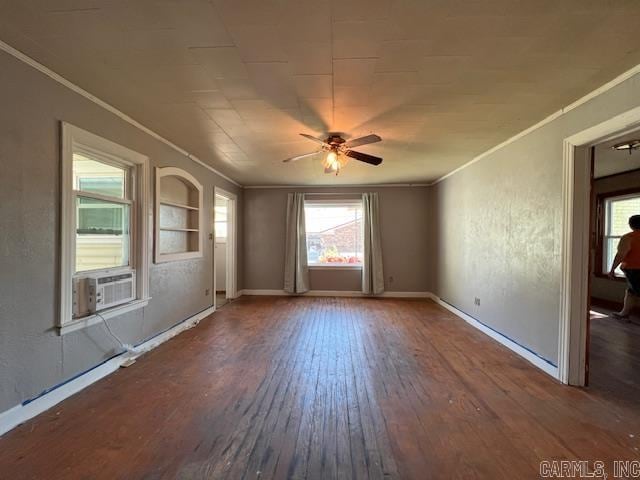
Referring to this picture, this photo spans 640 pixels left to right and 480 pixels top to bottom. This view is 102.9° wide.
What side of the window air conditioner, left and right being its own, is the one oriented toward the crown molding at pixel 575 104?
front

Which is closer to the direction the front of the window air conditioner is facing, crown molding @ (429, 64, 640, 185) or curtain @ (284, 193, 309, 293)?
the crown molding

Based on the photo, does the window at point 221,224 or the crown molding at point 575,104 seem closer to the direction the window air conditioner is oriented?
the crown molding

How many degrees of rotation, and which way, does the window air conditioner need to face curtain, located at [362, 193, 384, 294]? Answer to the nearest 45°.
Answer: approximately 45° to its left

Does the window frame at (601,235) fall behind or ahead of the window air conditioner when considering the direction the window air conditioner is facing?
ahead

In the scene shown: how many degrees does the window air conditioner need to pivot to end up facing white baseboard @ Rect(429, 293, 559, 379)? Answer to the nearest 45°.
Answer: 0° — it already faces it

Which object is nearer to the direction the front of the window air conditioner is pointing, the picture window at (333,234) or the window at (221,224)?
the picture window

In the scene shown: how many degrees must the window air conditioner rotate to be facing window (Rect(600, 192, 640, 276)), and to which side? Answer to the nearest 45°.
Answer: approximately 45° to its left

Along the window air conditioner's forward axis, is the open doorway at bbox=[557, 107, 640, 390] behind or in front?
in front

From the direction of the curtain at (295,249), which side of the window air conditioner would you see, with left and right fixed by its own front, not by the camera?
left

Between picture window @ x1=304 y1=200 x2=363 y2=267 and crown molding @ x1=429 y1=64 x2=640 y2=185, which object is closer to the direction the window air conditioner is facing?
the crown molding

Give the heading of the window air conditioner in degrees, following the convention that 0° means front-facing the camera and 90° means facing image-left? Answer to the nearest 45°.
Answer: approximately 315°
